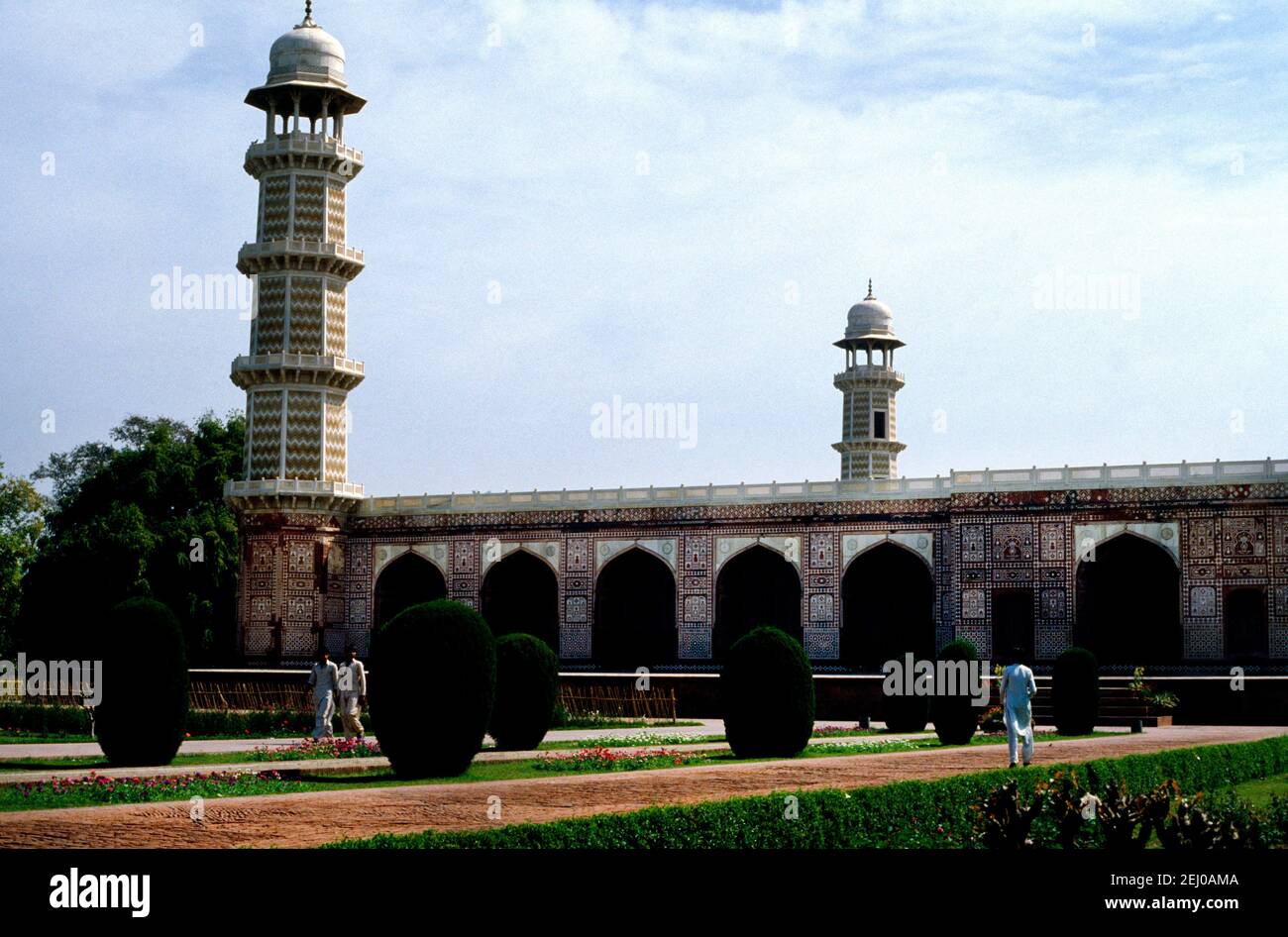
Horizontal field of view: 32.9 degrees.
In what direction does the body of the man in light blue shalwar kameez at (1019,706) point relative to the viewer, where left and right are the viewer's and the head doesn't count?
facing away from the viewer

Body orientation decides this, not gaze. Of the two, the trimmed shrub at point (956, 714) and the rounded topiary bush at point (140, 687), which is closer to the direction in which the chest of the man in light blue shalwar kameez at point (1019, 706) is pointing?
the trimmed shrub

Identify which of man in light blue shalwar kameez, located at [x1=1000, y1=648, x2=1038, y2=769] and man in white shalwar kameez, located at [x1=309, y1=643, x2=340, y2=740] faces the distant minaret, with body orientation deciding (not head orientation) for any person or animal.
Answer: man in light blue shalwar kameez, located at [x1=1000, y1=648, x2=1038, y2=769]

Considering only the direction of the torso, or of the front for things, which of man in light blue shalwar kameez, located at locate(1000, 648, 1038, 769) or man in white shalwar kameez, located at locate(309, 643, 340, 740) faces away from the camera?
man in light blue shalwar kameez, located at locate(1000, 648, 1038, 769)

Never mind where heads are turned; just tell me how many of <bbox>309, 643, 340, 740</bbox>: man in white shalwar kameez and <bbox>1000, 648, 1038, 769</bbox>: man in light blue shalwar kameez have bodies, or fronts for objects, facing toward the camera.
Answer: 1

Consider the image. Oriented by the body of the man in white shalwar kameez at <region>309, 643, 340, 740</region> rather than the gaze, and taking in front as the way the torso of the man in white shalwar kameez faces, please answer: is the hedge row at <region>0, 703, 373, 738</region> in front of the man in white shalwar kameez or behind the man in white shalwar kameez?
behind

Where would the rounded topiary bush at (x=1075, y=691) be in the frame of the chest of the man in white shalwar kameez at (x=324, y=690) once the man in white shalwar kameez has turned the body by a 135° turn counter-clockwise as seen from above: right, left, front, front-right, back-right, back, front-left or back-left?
front-right

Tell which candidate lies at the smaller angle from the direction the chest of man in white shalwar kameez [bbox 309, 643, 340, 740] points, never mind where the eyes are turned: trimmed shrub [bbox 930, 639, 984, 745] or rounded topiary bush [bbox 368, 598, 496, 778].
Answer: the rounded topiary bush

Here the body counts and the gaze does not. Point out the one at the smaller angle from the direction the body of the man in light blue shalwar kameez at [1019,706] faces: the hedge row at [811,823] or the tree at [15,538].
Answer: the tree

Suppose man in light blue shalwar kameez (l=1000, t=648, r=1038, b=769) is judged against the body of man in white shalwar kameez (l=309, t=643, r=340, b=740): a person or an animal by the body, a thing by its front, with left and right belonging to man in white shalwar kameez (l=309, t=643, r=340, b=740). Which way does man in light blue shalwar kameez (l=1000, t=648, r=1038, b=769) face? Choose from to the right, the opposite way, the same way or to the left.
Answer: the opposite way
